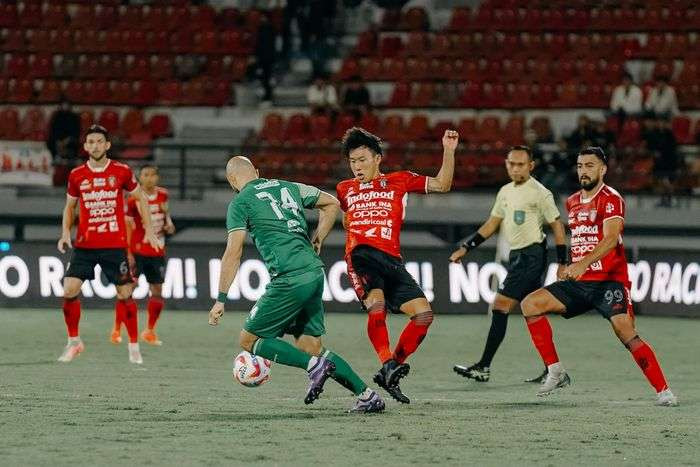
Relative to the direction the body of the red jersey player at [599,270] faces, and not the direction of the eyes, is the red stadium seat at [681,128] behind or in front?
behind

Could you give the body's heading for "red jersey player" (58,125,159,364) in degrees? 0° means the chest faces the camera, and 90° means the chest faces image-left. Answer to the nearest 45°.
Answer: approximately 0°

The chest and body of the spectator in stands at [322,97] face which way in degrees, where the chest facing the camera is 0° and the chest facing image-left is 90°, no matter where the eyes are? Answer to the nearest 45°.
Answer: approximately 0°

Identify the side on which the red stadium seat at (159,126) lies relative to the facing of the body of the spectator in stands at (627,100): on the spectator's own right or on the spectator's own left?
on the spectator's own right

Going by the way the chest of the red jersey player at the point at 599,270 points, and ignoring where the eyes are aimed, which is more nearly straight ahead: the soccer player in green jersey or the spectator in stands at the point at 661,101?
the soccer player in green jersey

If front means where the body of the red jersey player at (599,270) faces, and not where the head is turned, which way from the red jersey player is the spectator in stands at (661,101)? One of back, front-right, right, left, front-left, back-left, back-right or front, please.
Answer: back-right

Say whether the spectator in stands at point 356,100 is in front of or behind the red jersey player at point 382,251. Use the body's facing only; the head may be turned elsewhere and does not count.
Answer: behind

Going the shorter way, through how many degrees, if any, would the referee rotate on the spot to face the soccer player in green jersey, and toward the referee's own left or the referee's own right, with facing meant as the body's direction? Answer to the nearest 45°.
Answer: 0° — they already face them
